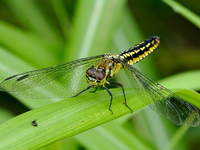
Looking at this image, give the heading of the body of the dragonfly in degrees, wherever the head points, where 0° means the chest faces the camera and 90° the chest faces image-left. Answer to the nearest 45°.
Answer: approximately 45°
